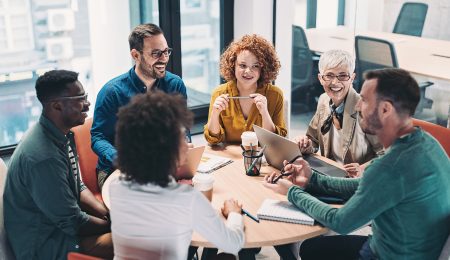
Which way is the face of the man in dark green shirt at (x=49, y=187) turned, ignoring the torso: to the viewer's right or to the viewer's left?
to the viewer's right

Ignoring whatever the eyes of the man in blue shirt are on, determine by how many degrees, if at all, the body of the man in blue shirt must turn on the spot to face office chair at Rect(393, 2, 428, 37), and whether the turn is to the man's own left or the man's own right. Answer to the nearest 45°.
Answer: approximately 90° to the man's own left

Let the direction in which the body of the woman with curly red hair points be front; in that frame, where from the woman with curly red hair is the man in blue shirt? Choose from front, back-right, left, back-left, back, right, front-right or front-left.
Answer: right

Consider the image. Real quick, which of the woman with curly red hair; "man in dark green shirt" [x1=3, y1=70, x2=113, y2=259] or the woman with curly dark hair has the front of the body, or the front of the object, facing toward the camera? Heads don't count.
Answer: the woman with curly red hair

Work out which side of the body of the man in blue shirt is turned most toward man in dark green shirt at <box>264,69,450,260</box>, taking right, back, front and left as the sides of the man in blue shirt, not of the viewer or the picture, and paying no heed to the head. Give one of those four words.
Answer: front

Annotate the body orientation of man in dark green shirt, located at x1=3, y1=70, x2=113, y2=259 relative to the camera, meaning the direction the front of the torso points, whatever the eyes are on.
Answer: to the viewer's right

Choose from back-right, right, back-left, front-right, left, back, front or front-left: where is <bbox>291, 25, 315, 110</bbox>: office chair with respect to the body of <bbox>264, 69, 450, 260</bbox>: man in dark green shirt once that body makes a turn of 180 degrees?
left

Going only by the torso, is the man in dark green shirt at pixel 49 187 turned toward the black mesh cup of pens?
yes

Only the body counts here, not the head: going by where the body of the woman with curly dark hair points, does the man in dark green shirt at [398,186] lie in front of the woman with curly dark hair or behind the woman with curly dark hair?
in front

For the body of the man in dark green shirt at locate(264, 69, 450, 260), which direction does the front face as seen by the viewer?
to the viewer's left

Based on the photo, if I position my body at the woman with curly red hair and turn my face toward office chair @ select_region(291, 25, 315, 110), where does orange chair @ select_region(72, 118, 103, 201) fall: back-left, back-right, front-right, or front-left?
back-left

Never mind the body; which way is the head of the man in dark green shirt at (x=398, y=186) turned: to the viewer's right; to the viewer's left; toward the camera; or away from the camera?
to the viewer's left

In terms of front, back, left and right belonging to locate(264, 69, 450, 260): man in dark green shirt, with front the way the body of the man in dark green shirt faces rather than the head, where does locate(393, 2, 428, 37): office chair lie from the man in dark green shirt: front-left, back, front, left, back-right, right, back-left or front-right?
right

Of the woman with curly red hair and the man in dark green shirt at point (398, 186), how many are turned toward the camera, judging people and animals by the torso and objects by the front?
1
